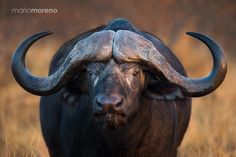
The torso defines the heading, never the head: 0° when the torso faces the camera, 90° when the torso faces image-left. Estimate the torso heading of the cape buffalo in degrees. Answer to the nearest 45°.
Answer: approximately 0°
